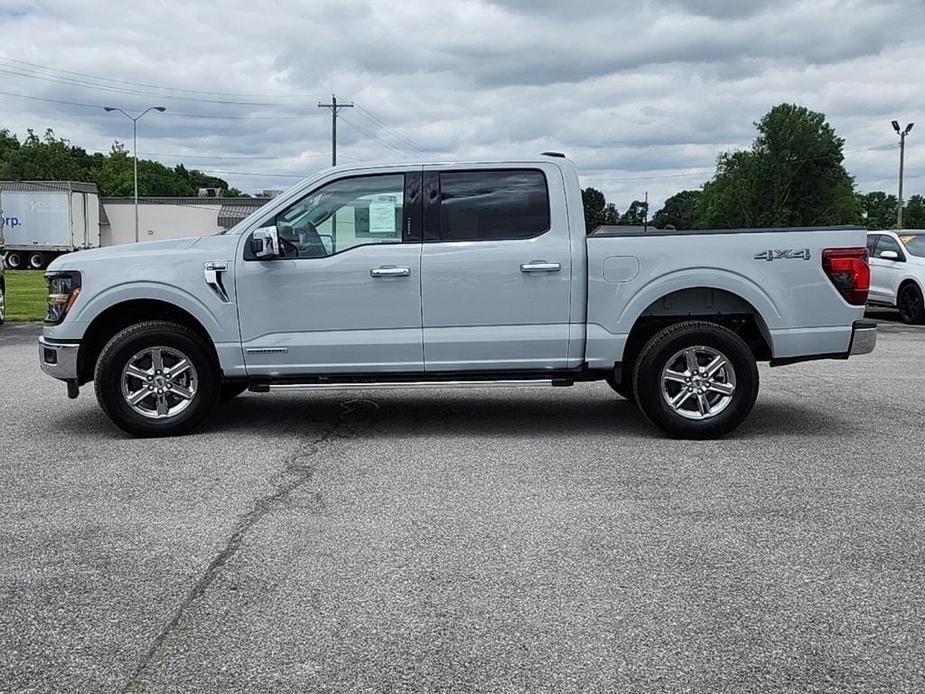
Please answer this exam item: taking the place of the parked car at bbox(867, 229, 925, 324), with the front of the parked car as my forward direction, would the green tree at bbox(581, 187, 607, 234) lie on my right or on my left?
on my left

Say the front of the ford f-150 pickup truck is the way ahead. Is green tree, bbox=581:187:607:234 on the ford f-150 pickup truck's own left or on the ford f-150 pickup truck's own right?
on the ford f-150 pickup truck's own right

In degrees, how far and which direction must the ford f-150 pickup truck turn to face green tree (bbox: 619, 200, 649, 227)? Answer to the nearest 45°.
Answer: approximately 135° to its right

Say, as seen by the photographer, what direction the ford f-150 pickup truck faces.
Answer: facing to the left of the viewer

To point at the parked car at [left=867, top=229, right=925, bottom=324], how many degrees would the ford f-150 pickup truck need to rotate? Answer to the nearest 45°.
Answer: approximately 135° to its right
